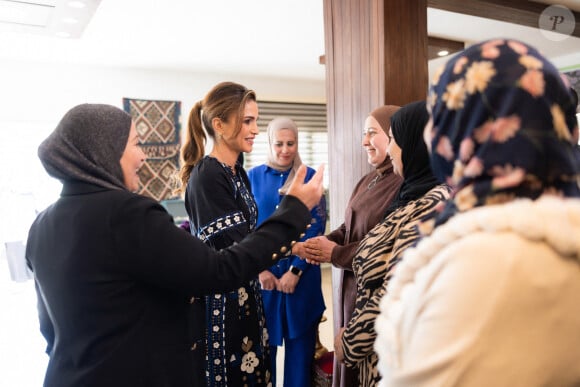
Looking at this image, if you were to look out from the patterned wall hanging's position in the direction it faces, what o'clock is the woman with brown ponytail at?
The woman with brown ponytail is roughly at 12 o'clock from the patterned wall hanging.

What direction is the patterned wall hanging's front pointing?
toward the camera

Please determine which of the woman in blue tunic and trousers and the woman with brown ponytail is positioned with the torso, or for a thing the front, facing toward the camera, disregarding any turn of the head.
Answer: the woman in blue tunic and trousers

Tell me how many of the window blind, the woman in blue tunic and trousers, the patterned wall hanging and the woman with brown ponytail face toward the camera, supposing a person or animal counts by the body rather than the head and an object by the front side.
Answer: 3

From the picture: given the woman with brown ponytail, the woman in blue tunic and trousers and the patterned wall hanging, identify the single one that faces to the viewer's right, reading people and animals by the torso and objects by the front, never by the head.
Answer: the woman with brown ponytail

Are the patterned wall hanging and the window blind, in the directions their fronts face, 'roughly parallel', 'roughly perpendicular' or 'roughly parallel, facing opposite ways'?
roughly parallel

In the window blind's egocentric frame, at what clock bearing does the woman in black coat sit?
The woman in black coat is roughly at 12 o'clock from the window blind.

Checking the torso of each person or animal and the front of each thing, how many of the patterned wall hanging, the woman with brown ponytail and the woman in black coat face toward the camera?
1

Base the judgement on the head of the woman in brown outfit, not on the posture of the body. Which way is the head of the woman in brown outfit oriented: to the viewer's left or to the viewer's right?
to the viewer's left

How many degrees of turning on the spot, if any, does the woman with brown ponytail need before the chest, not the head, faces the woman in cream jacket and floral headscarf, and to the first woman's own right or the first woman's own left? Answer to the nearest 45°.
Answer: approximately 90° to the first woman's own right

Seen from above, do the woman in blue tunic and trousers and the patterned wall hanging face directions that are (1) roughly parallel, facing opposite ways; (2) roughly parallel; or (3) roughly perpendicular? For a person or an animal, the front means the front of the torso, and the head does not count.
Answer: roughly parallel

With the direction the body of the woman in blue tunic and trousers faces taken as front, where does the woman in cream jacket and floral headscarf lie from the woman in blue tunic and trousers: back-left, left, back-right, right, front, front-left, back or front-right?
front

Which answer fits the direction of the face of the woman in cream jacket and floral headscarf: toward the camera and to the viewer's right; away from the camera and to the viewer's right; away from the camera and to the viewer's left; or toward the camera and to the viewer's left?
away from the camera and to the viewer's left

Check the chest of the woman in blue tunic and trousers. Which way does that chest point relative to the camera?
toward the camera

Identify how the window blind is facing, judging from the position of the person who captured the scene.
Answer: facing the viewer

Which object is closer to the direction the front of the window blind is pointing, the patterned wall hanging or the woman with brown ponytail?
the woman with brown ponytail
